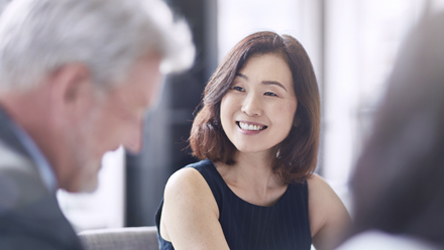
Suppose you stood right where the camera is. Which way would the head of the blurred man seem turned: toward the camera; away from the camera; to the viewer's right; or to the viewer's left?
to the viewer's right

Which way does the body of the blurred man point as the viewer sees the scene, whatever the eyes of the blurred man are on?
to the viewer's right

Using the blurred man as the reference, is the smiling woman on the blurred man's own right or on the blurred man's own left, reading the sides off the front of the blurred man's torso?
on the blurred man's own left
